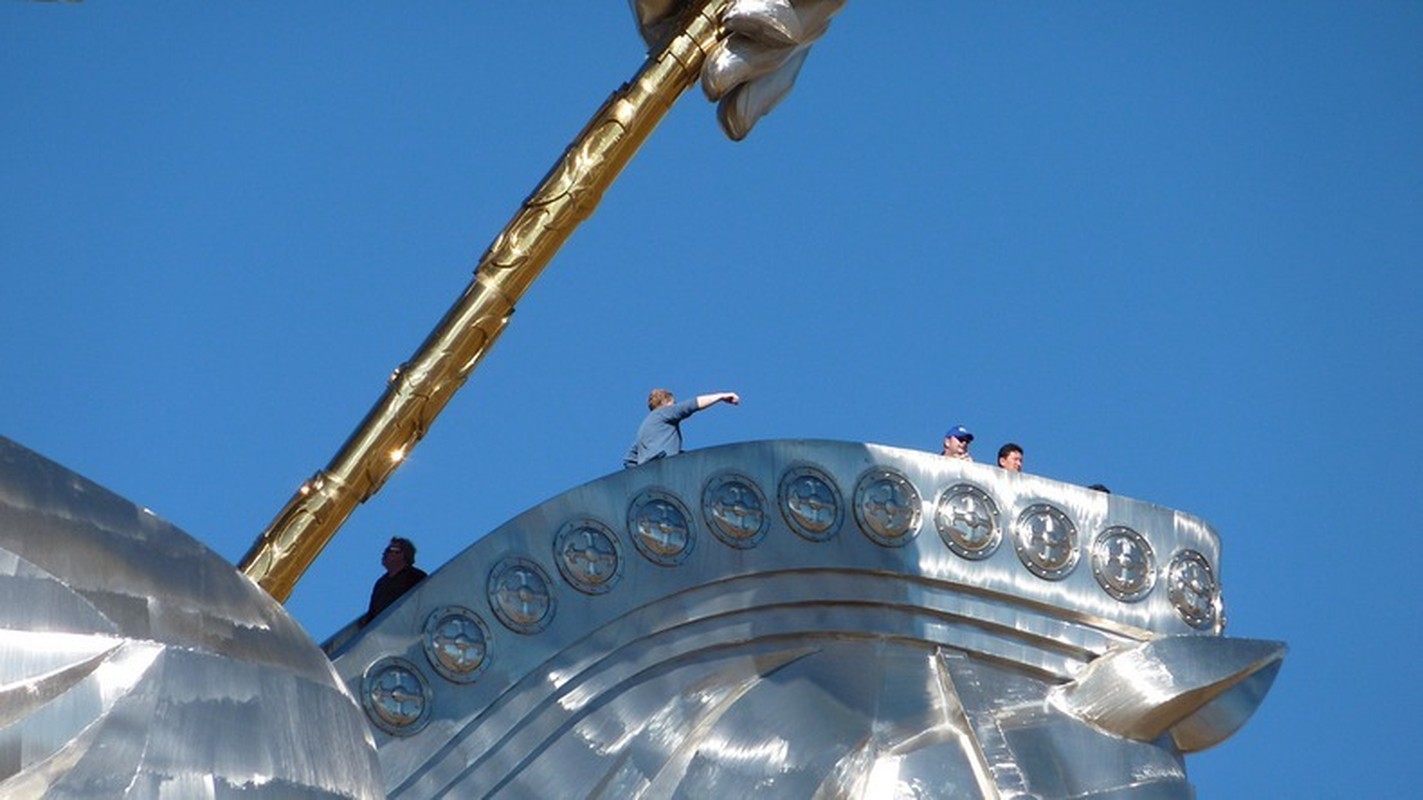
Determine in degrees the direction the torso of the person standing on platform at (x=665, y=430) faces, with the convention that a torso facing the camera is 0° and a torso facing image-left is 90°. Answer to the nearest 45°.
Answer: approximately 225°

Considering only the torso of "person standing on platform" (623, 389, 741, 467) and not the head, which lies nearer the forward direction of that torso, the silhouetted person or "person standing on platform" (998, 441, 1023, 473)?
the person standing on platform

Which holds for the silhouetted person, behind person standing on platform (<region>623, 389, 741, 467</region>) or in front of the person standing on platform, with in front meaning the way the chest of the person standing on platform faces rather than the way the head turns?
behind
